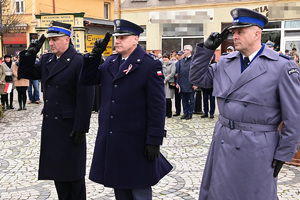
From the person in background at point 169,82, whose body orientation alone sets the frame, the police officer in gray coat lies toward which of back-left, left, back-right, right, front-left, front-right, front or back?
front-left

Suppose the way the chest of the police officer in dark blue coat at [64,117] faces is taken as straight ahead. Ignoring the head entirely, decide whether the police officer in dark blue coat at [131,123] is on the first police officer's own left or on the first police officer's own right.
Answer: on the first police officer's own left

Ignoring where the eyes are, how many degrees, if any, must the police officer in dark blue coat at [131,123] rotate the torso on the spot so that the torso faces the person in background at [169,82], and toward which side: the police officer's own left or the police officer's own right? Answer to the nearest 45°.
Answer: approximately 135° to the police officer's own right

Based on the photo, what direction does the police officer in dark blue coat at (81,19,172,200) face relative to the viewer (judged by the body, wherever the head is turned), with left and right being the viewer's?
facing the viewer and to the left of the viewer

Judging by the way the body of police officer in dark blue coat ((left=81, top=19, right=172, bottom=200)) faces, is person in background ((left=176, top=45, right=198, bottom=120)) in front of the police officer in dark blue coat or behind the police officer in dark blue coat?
behind

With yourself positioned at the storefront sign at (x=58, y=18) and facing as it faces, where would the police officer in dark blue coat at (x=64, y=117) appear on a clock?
The police officer in dark blue coat is roughly at 12 o'clock from the storefront sign.

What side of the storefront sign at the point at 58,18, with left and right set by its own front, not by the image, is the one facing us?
front

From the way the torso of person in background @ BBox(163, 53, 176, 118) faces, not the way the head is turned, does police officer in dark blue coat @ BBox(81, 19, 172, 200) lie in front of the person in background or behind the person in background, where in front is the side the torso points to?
in front

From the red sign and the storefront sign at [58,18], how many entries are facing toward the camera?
2

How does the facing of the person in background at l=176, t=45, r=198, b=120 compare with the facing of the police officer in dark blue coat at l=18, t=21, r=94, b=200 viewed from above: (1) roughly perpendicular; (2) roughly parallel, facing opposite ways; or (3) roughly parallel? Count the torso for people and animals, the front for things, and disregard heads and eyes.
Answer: roughly parallel

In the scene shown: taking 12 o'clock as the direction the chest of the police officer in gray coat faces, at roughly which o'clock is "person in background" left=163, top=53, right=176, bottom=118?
The person in background is roughly at 4 o'clock from the police officer in gray coat.

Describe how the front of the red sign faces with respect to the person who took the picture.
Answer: facing the viewer

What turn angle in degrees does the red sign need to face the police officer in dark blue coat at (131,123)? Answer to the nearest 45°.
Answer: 0° — it already faces them
